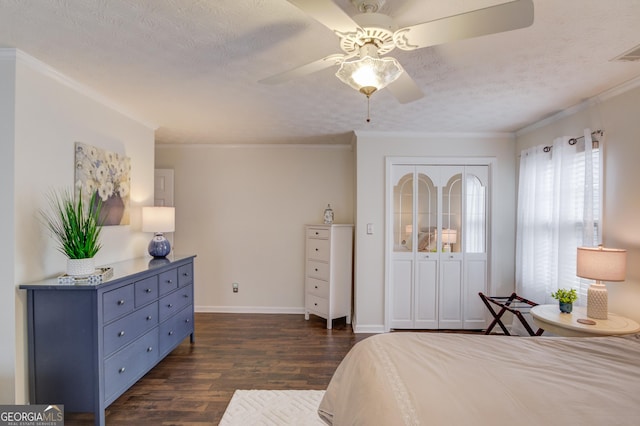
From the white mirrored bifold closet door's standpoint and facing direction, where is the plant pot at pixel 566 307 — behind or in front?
in front

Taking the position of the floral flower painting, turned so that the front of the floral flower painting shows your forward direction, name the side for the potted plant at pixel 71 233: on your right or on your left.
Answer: on your right

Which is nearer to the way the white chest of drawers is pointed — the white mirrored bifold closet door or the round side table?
the round side table

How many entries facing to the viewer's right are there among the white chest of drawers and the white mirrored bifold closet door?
0

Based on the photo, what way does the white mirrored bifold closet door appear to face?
toward the camera

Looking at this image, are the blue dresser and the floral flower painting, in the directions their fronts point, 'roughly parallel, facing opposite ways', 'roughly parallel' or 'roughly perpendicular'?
roughly parallel

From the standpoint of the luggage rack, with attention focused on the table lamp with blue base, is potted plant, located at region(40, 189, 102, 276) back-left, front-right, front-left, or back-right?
front-left

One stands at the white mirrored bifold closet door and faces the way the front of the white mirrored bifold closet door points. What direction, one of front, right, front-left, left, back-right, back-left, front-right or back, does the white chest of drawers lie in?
right

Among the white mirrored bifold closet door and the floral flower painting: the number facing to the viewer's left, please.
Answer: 0

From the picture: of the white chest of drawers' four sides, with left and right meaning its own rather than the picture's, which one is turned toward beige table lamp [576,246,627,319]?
left

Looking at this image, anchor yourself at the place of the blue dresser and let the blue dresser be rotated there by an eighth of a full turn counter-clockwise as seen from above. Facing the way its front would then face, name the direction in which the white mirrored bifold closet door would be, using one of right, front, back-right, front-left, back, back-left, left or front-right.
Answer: front

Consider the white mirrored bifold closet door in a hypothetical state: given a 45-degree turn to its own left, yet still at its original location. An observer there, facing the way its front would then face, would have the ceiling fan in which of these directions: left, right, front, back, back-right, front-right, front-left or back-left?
front-right

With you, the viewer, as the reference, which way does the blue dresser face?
facing the viewer and to the right of the viewer

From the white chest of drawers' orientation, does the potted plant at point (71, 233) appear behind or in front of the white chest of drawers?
in front

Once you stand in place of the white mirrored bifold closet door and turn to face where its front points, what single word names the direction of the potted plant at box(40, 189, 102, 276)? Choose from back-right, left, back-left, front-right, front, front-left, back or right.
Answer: front-right

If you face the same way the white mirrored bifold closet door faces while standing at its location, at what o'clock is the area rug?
The area rug is roughly at 1 o'clock from the white mirrored bifold closet door.

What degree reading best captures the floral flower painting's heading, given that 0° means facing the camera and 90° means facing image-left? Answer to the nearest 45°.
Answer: approximately 315°

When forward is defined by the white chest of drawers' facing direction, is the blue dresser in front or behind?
in front
